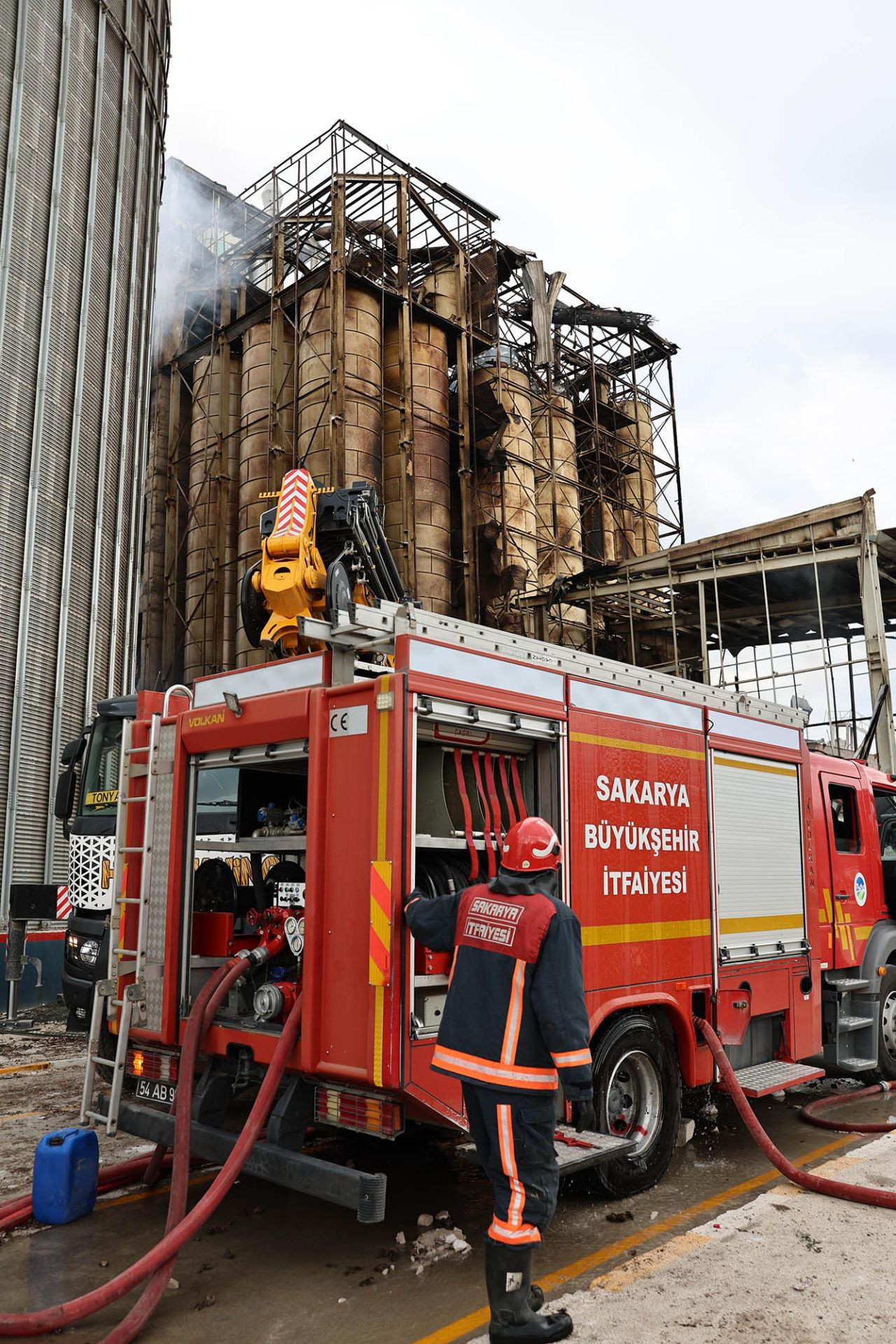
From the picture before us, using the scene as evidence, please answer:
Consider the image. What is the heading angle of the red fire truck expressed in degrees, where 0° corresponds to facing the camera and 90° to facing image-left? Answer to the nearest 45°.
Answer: approximately 225°

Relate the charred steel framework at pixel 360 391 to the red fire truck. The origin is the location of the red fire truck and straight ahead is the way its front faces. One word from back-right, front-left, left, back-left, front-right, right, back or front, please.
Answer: front-left

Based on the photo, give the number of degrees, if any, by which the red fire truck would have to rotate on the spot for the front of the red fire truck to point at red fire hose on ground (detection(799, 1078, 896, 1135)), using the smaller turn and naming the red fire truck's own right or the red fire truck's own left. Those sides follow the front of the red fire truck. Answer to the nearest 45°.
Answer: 0° — it already faces it

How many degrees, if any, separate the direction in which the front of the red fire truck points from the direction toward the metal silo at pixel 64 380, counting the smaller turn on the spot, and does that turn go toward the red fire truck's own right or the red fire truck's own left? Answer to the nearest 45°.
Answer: approximately 90° to the red fire truck's own left

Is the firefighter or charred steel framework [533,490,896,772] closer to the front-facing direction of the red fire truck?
the charred steel framework
